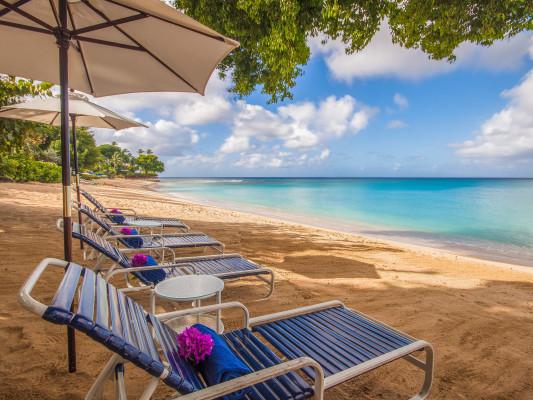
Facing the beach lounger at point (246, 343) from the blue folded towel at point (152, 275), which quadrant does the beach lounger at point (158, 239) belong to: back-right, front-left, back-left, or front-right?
back-left

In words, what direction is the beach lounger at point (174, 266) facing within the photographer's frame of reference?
facing to the right of the viewer

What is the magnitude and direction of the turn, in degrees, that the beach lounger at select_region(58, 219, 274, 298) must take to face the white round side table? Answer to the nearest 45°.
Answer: approximately 90° to its right

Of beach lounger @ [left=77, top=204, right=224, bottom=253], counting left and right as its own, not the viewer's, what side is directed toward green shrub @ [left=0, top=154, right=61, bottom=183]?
left

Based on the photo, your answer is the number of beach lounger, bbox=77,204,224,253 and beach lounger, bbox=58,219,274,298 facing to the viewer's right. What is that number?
2

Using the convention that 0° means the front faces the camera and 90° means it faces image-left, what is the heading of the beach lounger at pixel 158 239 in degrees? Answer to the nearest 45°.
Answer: approximately 270°

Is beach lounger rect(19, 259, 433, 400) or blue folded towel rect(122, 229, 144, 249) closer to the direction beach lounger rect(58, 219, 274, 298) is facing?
the beach lounger

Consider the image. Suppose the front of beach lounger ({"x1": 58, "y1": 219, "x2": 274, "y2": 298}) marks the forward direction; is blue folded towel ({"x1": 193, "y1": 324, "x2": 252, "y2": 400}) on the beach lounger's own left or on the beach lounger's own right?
on the beach lounger's own right

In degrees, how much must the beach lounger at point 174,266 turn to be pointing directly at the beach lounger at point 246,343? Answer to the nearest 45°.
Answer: approximately 90° to its right

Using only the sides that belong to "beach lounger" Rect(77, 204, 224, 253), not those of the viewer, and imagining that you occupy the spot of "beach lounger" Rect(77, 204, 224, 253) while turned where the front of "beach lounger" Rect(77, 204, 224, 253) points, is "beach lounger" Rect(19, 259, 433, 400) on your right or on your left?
on your right

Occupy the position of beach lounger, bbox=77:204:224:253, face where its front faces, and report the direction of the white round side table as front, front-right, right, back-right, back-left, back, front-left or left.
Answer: right

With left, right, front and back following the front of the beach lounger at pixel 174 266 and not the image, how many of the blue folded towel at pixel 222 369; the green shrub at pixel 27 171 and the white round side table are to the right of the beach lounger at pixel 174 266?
2

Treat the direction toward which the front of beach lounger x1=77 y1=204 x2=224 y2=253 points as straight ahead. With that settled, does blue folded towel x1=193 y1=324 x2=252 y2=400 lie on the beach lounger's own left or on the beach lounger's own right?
on the beach lounger's own right
